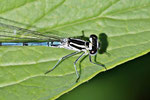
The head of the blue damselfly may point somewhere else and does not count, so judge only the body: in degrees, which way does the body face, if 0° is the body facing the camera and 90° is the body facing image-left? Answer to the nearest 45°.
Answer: approximately 270°
